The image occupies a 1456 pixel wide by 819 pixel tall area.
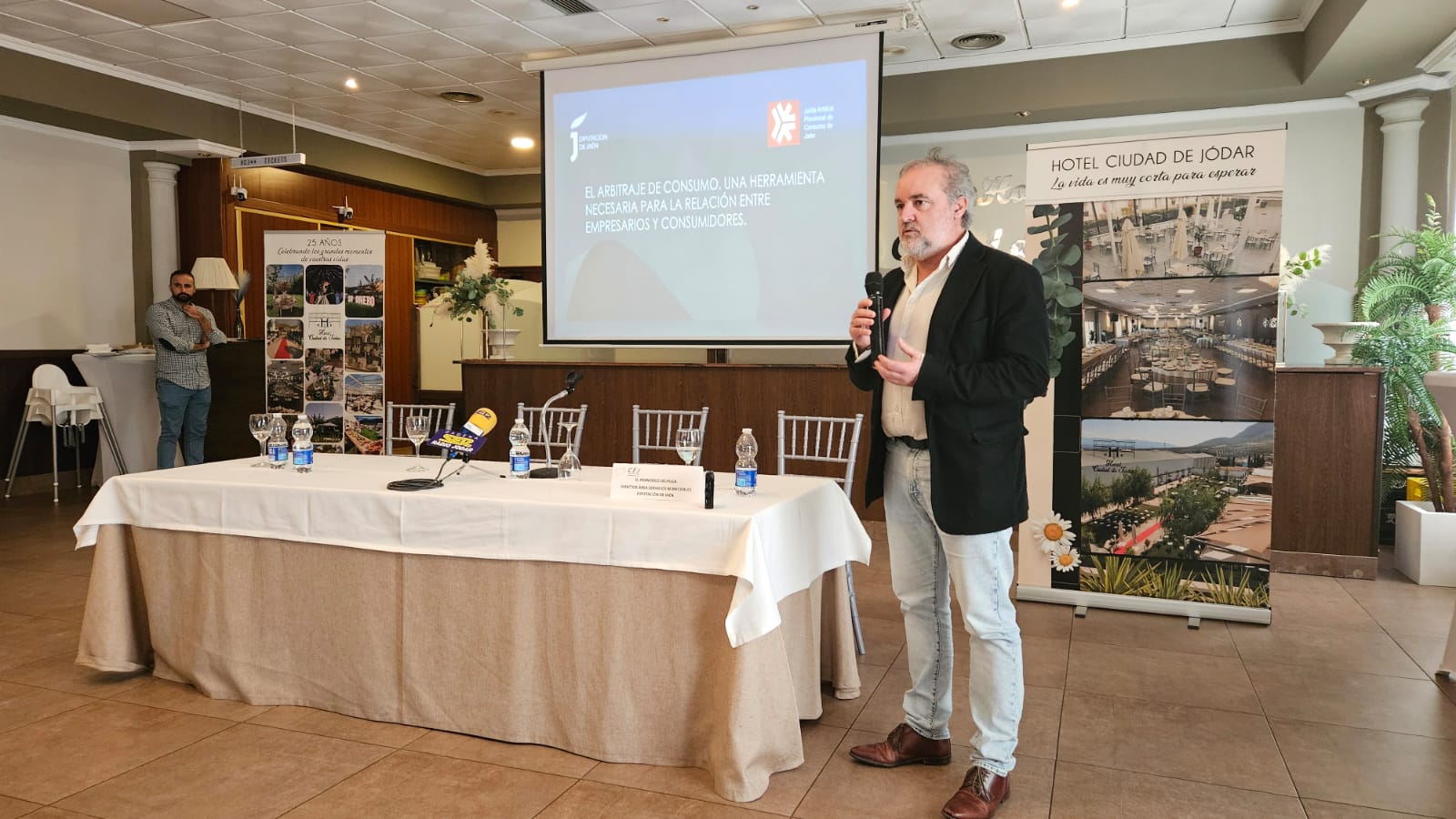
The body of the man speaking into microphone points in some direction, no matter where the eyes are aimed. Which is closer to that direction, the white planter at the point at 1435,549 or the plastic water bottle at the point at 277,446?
the plastic water bottle

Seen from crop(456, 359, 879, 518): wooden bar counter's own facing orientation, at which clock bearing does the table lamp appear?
The table lamp is roughly at 4 o'clock from the wooden bar counter.

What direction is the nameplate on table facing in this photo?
toward the camera

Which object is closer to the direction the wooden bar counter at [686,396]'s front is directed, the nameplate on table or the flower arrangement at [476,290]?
the nameplate on table

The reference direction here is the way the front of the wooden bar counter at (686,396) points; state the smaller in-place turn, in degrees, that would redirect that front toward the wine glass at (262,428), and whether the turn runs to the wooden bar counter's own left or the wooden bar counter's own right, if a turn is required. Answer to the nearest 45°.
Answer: approximately 45° to the wooden bar counter's own right

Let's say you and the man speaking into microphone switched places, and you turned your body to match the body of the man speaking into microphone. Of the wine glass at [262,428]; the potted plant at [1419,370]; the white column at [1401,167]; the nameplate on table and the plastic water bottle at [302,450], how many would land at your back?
2

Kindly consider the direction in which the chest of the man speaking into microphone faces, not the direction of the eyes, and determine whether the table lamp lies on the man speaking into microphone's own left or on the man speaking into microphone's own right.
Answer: on the man speaking into microphone's own right

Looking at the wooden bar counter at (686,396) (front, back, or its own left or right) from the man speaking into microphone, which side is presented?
front

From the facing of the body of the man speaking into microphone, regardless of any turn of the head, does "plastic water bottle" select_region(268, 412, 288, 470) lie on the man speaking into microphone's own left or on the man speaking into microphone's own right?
on the man speaking into microphone's own right

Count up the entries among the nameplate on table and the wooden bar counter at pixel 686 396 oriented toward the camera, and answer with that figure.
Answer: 2

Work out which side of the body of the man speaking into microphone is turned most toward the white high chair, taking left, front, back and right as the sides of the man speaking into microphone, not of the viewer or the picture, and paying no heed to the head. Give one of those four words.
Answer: right

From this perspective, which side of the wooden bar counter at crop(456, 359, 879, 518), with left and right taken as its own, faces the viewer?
front

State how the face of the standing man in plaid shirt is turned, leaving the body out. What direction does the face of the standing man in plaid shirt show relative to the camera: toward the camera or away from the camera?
toward the camera

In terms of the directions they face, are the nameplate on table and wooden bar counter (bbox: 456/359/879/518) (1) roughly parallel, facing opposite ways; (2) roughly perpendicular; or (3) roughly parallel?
roughly parallel

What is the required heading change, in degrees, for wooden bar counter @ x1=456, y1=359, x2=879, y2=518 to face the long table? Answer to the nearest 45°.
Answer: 0° — it already faces it
